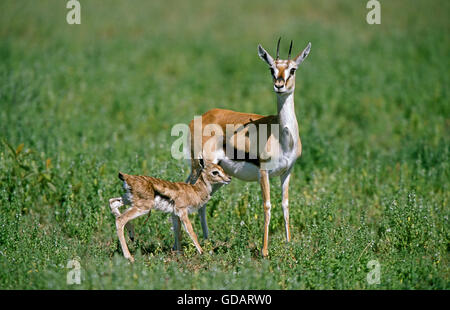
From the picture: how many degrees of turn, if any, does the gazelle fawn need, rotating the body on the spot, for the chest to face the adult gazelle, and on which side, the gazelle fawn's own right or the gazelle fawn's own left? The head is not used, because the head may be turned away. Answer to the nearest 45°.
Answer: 0° — it already faces it

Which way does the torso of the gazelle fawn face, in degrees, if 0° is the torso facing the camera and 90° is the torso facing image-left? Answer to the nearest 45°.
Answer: approximately 270°

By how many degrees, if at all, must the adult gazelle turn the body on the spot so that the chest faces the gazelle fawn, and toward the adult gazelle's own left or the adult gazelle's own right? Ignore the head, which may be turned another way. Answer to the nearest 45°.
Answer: approximately 135° to the adult gazelle's own right

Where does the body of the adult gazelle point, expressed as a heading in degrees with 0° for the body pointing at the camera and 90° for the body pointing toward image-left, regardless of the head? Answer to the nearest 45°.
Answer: approximately 315°
